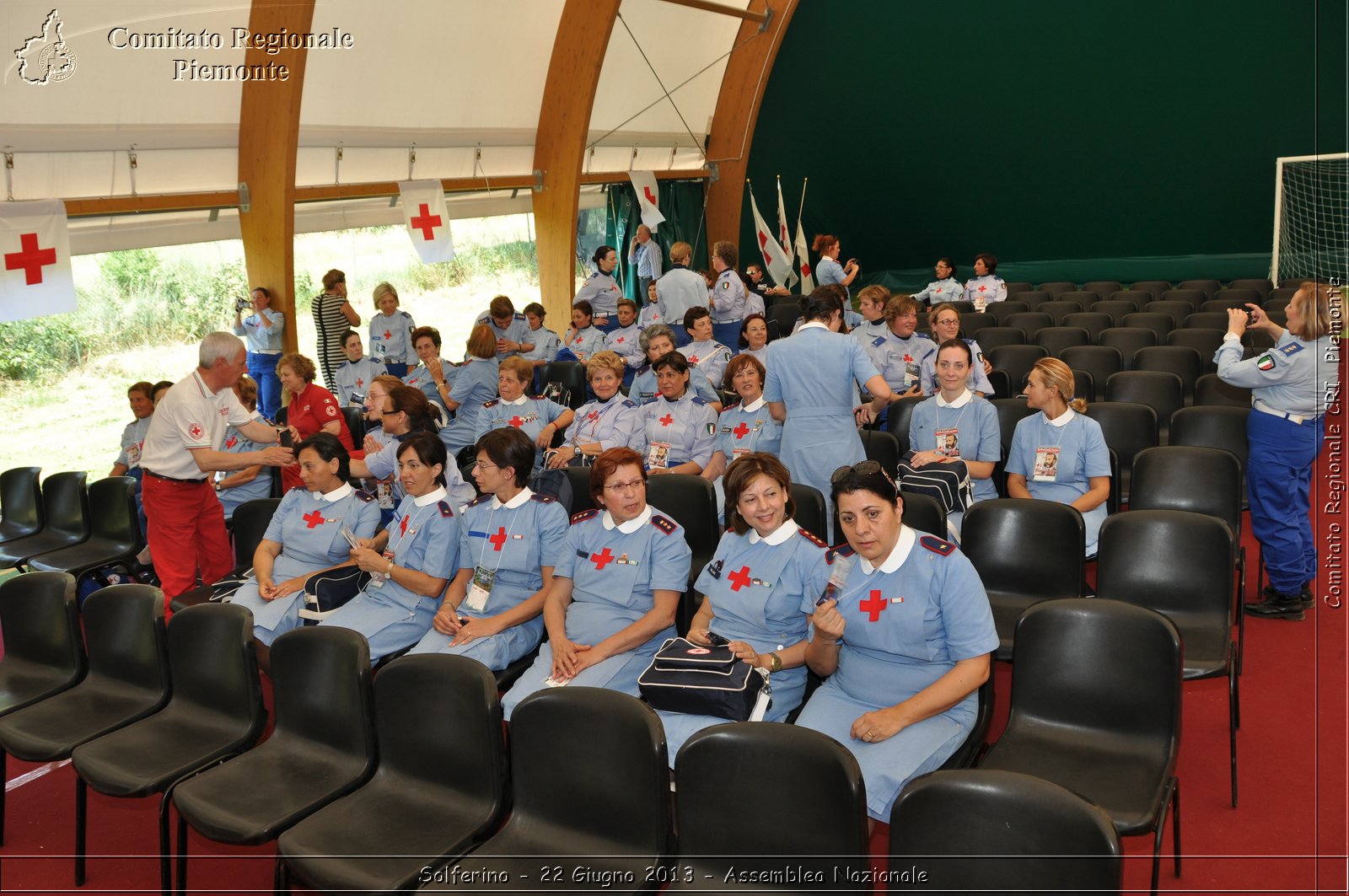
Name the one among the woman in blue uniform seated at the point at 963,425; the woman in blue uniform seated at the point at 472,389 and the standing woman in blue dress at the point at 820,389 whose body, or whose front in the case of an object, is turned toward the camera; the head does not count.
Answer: the woman in blue uniform seated at the point at 963,425

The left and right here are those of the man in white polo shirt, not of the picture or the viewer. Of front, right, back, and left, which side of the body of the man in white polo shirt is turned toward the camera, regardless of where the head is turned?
right

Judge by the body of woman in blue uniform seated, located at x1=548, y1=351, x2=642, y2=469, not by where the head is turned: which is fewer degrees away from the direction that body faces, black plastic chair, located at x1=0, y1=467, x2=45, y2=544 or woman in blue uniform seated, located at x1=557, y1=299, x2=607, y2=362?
the black plastic chair

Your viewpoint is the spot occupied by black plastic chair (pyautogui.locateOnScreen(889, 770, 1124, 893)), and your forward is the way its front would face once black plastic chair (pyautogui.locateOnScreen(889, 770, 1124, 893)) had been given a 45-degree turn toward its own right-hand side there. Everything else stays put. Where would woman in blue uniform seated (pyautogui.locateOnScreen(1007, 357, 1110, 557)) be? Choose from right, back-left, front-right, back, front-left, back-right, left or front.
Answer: back-right

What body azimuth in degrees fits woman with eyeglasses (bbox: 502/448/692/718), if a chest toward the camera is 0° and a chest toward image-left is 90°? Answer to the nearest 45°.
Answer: approximately 45°

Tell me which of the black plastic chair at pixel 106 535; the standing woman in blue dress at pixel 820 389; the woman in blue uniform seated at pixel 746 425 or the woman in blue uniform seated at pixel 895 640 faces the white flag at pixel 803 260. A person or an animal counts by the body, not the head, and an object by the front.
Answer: the standing woman in blue dress

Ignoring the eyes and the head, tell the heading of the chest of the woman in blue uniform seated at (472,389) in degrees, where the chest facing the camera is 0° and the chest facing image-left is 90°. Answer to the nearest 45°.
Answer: approximately 135°

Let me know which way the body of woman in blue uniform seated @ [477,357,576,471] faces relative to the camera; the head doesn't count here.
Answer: toward the camera

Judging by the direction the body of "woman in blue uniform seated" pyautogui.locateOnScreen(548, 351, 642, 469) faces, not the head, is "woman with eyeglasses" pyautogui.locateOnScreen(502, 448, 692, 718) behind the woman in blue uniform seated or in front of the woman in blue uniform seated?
in front

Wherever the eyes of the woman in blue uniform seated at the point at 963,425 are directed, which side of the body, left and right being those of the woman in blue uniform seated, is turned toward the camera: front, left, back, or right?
front

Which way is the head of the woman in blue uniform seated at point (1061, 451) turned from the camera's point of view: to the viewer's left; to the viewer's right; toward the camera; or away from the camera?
to the viewer's left

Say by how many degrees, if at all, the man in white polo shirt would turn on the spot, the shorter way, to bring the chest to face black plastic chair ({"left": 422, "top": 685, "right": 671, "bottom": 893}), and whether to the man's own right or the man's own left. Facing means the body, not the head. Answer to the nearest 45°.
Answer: approximately 90° to the man's own right

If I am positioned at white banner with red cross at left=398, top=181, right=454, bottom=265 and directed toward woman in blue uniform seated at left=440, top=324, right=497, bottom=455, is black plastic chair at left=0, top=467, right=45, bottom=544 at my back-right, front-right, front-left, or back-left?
front-right

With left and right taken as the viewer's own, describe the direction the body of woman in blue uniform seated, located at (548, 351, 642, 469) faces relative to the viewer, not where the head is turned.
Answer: facing the viewer and to the left of the viewer
